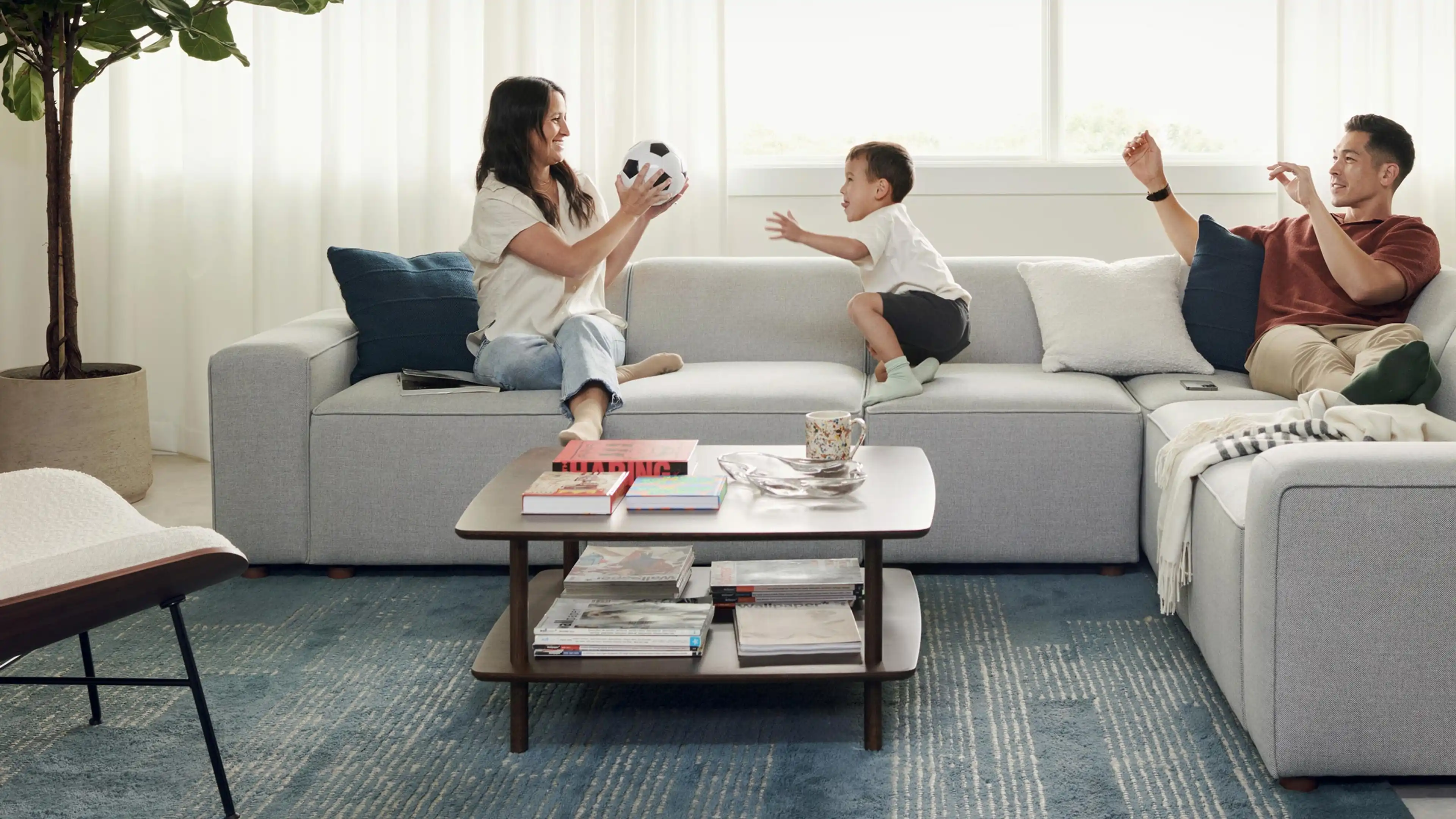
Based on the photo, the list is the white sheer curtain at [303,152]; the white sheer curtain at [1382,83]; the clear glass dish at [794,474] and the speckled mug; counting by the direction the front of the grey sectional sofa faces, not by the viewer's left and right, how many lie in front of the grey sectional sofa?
2

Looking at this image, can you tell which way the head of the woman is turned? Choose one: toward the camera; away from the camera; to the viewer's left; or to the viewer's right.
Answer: to the viewer's right

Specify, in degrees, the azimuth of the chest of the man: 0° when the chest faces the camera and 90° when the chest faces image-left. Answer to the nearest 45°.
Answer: approximately 45°

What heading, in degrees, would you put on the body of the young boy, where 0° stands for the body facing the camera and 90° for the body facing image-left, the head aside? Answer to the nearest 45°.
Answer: approximately 90°

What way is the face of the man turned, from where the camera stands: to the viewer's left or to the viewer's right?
to the viewer's left

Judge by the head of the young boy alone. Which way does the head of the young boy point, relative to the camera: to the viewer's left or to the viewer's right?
to the viewer's left

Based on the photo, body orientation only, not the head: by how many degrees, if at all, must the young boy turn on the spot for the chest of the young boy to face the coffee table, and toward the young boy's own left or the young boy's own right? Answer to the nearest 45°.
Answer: approximately 90° to the young boy's own left
